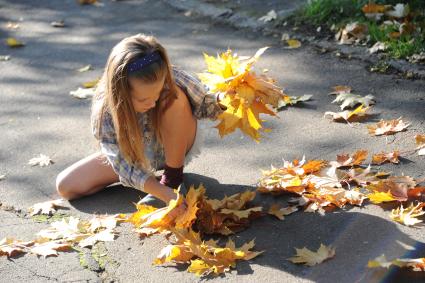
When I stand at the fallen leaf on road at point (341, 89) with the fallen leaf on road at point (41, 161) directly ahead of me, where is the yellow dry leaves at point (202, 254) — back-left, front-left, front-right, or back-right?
front-left

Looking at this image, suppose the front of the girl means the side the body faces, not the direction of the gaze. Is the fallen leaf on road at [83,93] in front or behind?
behind

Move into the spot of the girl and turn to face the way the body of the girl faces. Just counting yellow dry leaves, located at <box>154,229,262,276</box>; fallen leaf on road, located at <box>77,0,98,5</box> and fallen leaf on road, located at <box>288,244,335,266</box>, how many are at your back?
1

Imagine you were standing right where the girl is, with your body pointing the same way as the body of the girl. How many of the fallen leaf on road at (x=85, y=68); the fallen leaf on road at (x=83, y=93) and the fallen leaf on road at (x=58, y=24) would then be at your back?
3

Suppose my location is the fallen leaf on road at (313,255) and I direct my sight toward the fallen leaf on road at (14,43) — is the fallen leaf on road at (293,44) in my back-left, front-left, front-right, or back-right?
front-right

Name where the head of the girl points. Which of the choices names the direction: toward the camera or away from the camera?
toward the camera

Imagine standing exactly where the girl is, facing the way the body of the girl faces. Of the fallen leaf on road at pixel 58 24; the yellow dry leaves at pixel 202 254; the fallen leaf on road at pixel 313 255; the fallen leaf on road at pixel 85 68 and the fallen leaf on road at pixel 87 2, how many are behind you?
3

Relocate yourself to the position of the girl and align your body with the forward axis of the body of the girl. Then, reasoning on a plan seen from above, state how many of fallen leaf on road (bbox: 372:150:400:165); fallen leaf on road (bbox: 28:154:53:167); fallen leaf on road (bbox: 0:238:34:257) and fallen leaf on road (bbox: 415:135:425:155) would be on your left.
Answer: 2

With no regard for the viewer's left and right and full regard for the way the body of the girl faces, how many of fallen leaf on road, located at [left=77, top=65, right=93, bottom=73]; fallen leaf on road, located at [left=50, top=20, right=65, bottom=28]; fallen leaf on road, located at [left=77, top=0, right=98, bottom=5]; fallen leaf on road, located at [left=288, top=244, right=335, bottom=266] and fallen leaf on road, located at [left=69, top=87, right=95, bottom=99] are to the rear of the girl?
4

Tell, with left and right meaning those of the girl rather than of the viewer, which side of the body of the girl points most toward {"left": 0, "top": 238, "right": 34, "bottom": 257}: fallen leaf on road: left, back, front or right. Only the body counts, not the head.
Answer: right

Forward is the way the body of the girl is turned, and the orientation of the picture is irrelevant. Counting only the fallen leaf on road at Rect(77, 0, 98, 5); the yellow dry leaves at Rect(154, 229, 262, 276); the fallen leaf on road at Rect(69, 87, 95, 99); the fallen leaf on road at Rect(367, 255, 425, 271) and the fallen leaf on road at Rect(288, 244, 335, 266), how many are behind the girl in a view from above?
2

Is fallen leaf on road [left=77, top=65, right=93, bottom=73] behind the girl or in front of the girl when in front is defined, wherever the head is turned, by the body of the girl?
behind
